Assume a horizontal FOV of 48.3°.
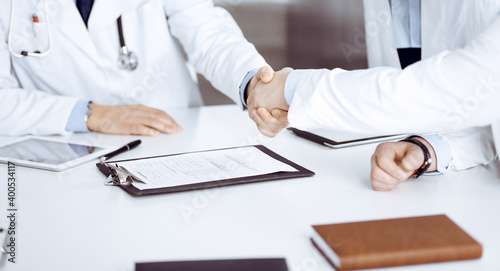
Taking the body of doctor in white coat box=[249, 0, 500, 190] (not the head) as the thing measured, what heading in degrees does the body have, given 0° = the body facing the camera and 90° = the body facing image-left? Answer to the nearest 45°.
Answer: approximately 45°

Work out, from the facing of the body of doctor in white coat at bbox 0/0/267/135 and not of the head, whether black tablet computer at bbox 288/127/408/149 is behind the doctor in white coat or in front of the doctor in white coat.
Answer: in front

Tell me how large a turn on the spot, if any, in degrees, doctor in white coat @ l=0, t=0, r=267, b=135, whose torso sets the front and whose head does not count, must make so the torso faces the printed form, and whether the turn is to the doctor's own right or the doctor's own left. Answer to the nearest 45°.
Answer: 0° — they already face it

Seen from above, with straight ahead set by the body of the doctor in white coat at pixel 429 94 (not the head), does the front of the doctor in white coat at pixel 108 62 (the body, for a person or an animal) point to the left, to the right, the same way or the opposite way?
to the left

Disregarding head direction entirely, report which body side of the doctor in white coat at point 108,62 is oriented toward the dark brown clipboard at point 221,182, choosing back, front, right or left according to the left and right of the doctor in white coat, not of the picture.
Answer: front

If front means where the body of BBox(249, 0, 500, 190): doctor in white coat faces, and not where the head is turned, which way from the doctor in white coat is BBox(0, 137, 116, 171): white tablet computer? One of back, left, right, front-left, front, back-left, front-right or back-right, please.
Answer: front-right
